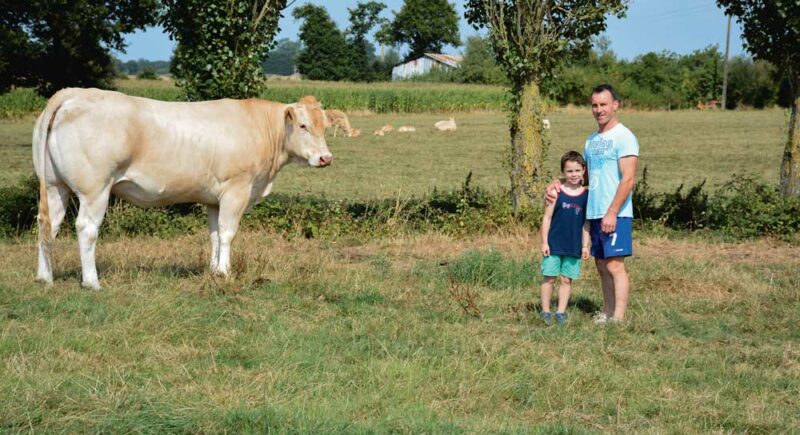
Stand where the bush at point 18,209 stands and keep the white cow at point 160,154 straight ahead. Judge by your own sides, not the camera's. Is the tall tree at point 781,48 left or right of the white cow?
left

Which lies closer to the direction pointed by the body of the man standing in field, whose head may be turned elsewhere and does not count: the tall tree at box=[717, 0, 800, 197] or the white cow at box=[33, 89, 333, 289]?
the white cow

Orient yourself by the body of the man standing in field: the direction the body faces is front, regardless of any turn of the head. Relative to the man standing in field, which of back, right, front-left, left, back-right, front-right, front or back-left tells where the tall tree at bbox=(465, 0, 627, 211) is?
back-right

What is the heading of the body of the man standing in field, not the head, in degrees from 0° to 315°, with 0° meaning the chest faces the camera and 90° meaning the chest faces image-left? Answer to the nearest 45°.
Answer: approximately 45°

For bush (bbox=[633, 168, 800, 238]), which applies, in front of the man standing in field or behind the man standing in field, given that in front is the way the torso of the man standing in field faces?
behind

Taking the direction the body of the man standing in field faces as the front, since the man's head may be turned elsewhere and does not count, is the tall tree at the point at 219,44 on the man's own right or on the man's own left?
on the man's own right

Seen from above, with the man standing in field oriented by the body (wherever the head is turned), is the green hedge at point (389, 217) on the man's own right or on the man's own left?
on the man's own right

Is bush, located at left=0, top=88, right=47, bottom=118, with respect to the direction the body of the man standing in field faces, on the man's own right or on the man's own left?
on the man's own right

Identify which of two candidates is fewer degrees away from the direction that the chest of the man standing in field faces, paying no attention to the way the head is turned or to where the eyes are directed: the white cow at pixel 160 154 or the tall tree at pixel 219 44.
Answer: the white cow
